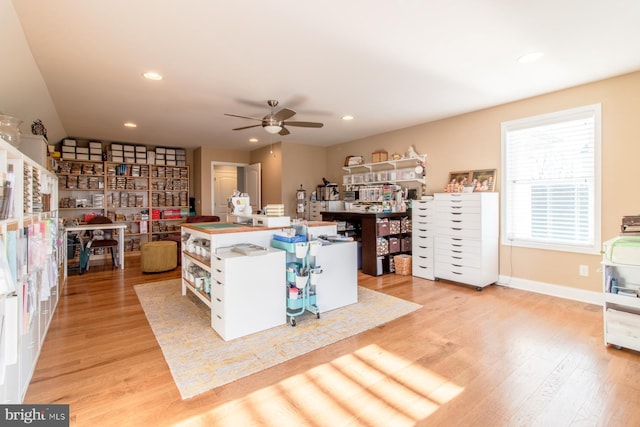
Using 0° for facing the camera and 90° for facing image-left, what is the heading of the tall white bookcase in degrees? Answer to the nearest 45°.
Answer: approximately 270°

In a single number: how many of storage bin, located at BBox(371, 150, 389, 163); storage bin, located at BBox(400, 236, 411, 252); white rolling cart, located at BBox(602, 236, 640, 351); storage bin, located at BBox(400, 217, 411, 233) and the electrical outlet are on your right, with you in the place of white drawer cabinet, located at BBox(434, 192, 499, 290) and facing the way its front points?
3

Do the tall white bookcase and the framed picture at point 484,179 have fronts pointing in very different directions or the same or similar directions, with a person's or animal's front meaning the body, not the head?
very different directions

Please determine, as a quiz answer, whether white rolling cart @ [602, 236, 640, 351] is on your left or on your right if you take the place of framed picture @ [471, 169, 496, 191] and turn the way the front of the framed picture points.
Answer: on your left

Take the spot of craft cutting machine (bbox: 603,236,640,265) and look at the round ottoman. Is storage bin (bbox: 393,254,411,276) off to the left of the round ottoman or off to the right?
right

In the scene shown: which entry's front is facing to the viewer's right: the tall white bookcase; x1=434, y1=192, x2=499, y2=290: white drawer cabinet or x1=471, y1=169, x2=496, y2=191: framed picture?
the tall white bookcase
